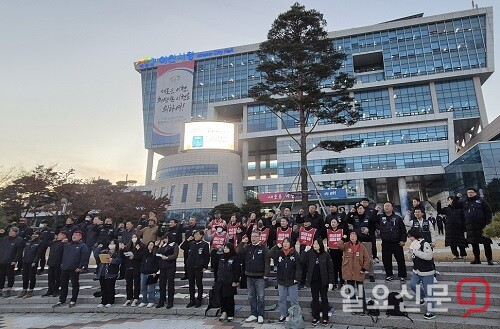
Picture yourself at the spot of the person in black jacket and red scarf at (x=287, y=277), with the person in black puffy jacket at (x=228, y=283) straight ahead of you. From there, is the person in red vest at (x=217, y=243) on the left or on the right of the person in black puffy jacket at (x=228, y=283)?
right

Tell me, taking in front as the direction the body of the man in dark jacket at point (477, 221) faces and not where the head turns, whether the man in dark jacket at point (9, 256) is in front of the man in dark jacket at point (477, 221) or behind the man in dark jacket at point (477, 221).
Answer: in front

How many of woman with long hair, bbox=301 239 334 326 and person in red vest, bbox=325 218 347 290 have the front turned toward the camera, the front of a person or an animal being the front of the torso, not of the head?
2

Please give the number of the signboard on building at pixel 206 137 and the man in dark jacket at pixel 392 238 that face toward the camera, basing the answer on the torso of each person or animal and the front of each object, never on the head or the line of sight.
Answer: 2

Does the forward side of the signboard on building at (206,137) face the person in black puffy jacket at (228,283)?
yes

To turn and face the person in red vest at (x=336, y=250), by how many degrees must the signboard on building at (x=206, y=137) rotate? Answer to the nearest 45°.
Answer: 0° — it already faces them

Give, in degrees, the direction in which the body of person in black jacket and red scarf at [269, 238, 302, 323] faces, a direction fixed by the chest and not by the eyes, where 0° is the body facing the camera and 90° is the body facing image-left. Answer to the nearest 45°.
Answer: approximately 0°

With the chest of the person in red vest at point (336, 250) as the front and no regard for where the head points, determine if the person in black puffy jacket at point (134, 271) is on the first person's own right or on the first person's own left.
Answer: on the first person's own right

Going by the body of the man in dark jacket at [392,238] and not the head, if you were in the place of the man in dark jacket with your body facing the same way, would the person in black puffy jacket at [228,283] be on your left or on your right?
on your right

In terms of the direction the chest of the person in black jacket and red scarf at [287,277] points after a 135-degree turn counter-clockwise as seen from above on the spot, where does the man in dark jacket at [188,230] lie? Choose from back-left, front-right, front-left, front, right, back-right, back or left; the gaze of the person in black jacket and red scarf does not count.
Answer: left

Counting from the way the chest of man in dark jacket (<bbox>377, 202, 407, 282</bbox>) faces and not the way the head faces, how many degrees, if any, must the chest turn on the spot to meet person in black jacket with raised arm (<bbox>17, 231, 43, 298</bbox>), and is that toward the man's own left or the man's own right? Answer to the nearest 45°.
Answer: approximately 90° to the man's own right
